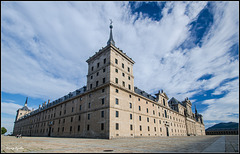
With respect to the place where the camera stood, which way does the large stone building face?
facing the viewer and to the right of the viewer
